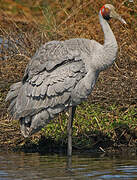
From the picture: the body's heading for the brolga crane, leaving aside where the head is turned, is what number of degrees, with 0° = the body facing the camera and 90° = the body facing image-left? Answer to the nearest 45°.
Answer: approximately 270°
